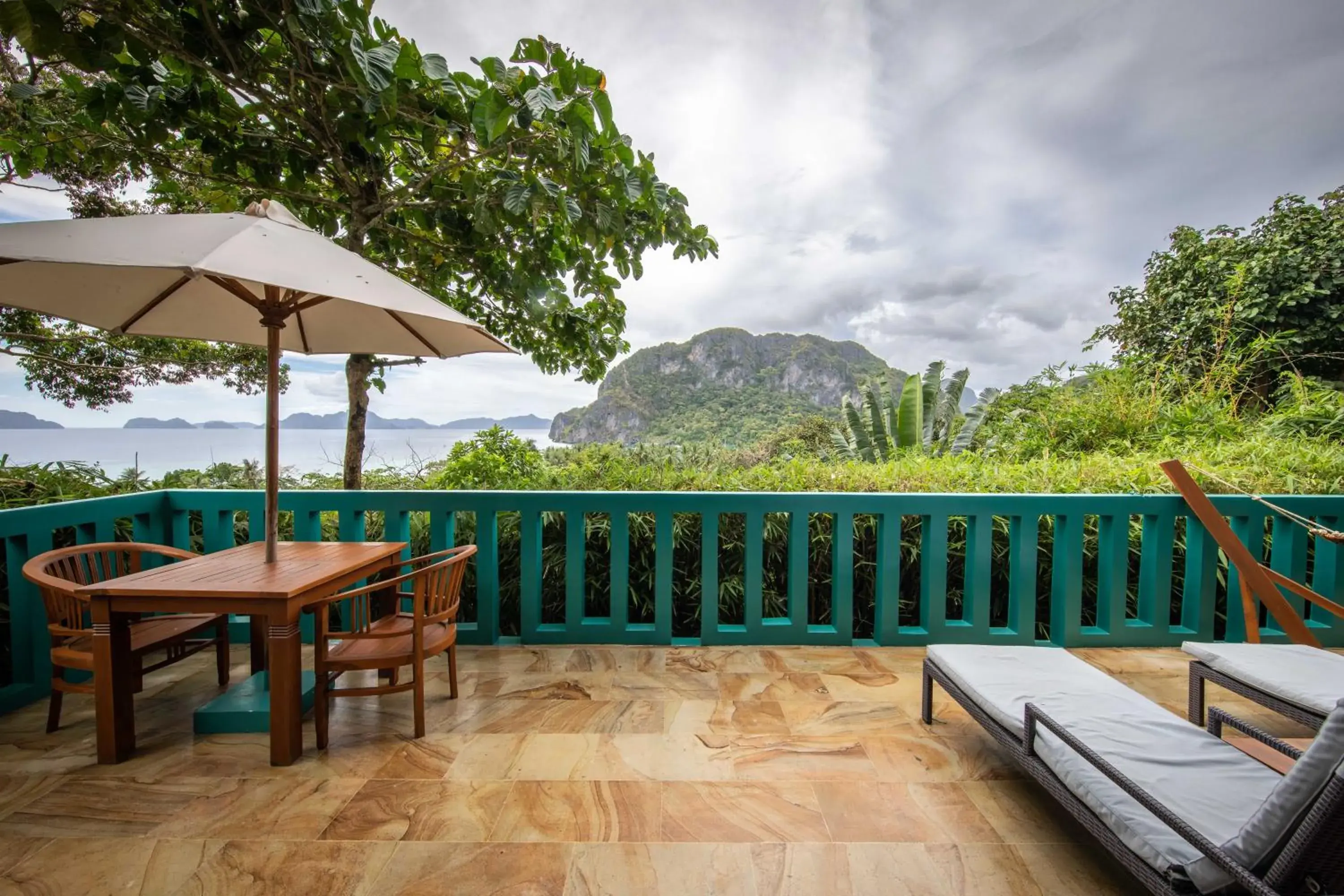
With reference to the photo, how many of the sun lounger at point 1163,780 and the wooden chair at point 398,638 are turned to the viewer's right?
0

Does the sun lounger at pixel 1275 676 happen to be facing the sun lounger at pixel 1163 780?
no

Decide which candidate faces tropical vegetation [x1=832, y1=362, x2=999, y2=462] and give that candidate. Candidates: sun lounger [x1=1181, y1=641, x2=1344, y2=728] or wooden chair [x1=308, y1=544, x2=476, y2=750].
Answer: the sun lounger

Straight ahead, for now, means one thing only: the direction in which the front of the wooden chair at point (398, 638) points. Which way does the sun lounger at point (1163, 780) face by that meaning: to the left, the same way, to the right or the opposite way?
to the right

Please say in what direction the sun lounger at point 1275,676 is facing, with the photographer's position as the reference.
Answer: facing away from the viewer and to the left of the viewer

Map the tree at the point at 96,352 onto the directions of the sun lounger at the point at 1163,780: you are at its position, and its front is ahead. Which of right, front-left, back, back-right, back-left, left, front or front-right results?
front-left

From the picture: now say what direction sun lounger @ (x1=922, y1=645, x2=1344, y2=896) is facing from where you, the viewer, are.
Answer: facing away from the viewer and to the left of the viewer

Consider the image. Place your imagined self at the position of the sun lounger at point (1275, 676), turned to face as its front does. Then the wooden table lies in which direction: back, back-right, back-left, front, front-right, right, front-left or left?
left

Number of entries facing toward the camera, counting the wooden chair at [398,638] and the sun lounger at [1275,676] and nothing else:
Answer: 0

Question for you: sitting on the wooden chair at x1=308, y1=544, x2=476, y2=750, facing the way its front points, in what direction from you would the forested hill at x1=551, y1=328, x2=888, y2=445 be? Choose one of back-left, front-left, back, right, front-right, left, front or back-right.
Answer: back-right

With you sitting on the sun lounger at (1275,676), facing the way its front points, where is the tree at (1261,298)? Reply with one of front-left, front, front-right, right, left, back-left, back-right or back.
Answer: front-right

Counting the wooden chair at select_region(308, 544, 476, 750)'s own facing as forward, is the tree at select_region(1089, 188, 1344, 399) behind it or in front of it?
behind

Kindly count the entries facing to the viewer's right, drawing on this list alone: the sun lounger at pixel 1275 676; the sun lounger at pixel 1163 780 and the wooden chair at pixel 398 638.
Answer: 0

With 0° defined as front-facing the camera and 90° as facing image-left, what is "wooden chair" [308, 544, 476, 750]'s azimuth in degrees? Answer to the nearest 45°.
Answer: approximately 90°

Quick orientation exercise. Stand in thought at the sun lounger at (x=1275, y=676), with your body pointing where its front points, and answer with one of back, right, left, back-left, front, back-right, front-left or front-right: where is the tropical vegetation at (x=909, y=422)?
front

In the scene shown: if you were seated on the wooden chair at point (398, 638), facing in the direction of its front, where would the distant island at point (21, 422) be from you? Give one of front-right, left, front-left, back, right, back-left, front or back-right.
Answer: front-right

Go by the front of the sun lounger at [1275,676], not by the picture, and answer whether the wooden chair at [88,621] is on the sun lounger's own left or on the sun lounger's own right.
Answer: on the sun lounger's own left

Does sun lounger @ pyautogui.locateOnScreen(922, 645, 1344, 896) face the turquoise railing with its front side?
yes
